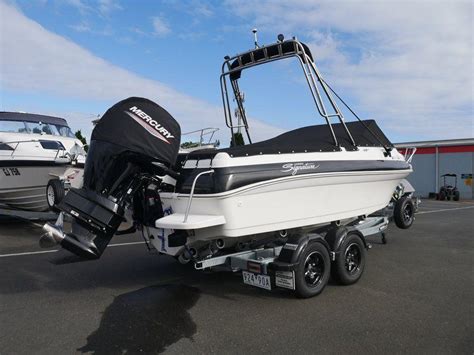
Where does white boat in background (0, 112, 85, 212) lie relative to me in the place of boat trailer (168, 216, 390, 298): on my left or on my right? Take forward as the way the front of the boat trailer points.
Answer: on my left

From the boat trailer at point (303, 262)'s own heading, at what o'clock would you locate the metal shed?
The metal shed is roughly at 11 o'clock from the boat trailer.

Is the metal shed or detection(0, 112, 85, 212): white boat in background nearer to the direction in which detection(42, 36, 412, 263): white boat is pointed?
the metal shed

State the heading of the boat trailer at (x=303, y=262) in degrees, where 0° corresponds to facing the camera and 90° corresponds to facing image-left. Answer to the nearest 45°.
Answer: approximately 225°

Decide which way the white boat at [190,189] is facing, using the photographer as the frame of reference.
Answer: facing away from the viewer and to the right of the viewer

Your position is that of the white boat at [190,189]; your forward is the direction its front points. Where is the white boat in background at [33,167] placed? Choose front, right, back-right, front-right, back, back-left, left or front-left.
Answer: left
